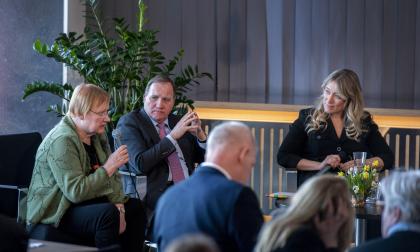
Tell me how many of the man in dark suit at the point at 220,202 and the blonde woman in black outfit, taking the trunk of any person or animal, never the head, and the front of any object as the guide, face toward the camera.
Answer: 1

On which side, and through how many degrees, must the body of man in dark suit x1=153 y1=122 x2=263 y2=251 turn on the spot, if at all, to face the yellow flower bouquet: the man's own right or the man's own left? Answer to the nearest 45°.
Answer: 0° — they already face it

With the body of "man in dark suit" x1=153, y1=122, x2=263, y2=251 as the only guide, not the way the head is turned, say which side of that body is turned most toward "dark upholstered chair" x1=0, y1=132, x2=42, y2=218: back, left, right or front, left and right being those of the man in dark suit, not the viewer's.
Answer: left

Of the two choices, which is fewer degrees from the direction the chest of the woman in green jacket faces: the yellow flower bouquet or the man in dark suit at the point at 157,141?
the yellow flower bouquet

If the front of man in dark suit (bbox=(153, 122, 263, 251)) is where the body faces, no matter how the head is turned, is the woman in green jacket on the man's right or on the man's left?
on the man's left

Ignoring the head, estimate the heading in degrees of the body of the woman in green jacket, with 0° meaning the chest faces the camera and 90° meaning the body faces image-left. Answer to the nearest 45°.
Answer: approximately 315°

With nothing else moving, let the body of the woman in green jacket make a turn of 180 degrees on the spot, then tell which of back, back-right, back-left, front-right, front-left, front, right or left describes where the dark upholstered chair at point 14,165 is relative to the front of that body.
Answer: front

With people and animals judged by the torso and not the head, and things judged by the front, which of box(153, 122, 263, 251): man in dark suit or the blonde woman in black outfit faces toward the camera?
the blonde woman in black outfit

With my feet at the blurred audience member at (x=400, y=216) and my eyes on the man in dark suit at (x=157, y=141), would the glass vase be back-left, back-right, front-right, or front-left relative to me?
front-right

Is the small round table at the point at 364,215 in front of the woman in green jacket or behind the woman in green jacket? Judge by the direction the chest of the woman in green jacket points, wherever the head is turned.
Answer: in front

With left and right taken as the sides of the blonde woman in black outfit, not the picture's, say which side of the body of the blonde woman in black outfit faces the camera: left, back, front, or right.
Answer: front

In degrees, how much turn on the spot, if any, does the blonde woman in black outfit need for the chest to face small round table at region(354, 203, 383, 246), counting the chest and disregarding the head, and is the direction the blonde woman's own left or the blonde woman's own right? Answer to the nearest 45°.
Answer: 0° — they already face it

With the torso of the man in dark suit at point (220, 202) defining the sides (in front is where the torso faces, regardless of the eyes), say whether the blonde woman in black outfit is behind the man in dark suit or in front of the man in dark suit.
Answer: in front
